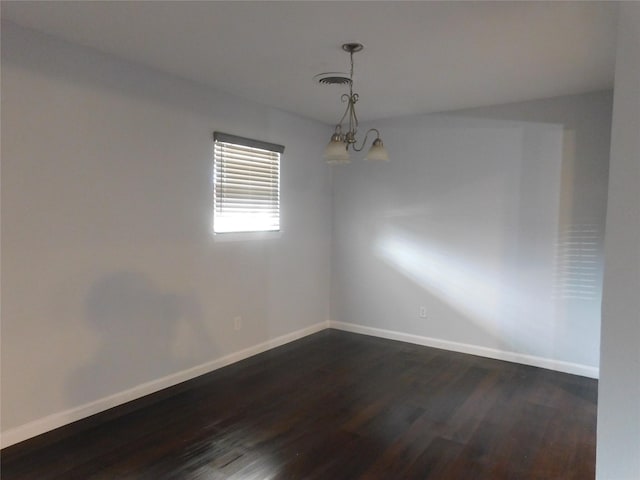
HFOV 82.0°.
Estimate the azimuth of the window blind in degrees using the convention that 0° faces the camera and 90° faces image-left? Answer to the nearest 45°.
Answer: approximately 315°
